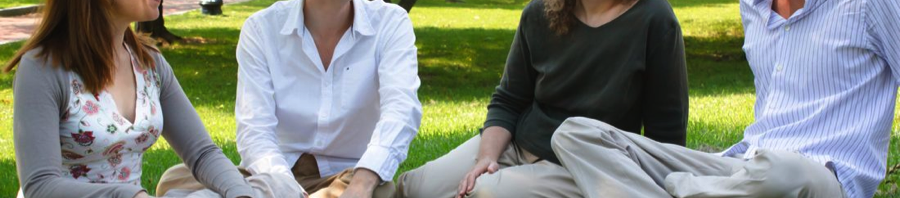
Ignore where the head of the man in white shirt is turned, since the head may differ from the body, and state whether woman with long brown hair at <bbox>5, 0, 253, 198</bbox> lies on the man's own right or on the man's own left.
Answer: on the man's own right

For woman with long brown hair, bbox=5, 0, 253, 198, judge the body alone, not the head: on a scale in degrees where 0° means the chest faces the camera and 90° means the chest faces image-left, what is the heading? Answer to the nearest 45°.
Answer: approximately 315°

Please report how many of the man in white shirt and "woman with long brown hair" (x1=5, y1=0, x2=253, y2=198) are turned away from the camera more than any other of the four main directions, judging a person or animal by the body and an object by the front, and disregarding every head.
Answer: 0

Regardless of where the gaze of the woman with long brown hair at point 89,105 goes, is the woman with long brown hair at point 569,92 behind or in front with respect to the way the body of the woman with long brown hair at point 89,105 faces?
in front
